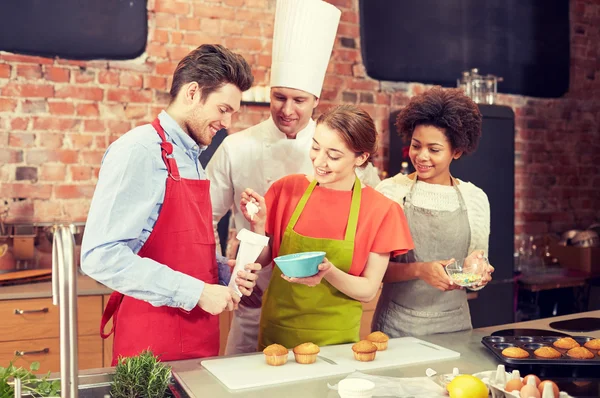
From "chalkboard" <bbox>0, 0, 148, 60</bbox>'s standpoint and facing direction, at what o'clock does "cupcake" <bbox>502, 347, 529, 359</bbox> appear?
The cupcake is roughly at 11 o'clock from the chalkboard.

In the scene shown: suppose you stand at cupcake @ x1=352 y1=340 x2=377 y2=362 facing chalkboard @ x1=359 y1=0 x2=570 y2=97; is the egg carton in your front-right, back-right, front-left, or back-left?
back-right

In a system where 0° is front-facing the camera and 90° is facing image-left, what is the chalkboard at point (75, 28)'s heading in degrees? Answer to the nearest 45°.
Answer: approximately 0°

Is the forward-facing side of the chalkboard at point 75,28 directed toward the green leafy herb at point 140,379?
yes

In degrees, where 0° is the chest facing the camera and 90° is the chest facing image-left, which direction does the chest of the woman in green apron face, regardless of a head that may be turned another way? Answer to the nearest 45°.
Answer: approximately 45°

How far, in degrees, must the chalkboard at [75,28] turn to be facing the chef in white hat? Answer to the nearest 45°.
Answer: approximately 45° to its left

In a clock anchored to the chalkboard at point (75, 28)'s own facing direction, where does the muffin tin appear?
The muffin tin is roughly at 11 o'clock from the chalkboard.

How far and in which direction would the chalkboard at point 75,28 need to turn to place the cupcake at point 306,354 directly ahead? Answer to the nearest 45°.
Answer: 0° — it already faces it

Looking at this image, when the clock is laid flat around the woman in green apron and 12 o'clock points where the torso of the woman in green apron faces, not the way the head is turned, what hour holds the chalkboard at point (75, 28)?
The chalkboard is roughly at 3 o'clock from the woman in green apron.

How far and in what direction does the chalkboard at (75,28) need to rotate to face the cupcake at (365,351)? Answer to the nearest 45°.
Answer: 0° — it already faces it

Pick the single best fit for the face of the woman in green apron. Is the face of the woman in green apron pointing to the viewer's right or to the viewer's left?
to the viewer's left

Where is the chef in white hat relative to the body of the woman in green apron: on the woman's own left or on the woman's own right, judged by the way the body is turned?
on the woman's own right
